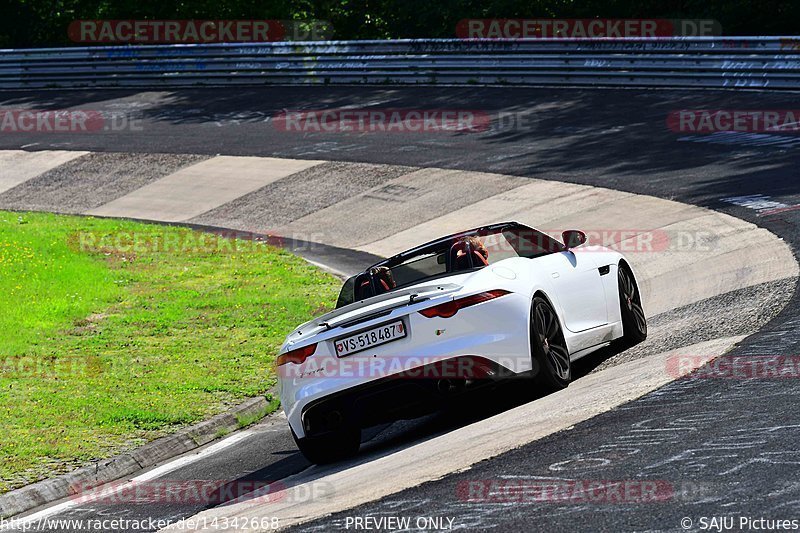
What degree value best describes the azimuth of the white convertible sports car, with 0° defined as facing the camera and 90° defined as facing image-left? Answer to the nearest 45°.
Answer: approximately 225°

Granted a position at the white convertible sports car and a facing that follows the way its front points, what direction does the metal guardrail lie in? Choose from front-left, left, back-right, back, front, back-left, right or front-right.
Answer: front-left
